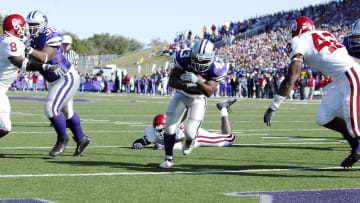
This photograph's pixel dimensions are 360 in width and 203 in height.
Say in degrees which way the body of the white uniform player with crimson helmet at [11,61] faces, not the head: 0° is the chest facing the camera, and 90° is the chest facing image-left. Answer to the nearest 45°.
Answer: approximately 270°

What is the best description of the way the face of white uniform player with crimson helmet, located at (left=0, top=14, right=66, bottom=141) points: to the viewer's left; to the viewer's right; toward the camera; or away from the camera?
to the viewer's right

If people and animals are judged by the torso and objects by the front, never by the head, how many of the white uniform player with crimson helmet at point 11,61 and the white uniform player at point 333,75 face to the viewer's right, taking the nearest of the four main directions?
1

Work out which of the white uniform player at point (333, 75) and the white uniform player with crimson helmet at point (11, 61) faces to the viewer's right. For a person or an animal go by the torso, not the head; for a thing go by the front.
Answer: the white uniform player with crimson helmet at point (11, 61)

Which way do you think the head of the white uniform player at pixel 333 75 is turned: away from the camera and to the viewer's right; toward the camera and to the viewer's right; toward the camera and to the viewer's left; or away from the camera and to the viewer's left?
away from the camera and to the viewer's left

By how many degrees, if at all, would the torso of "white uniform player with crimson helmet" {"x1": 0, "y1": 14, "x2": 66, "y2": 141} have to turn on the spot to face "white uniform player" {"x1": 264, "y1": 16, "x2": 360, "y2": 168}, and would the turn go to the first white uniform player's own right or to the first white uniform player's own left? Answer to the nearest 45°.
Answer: approximately 45° to the first white uniform player's own right

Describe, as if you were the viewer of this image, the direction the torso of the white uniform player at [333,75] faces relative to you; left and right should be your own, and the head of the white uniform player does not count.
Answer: facing away from the viewer and to the left of the viewer

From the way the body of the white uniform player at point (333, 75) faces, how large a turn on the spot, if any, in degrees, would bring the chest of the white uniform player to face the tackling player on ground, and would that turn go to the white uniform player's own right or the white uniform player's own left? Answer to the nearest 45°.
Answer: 0° — they already face them

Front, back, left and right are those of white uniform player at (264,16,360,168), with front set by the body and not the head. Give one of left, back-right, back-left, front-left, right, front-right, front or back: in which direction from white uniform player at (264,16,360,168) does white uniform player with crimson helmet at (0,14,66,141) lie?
front-left
